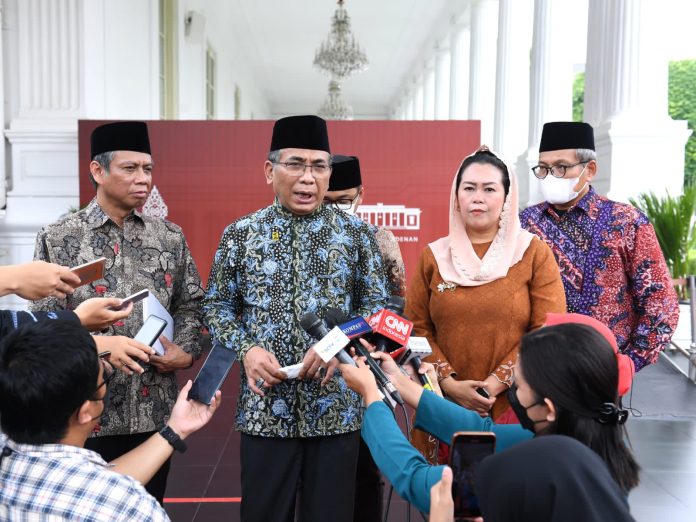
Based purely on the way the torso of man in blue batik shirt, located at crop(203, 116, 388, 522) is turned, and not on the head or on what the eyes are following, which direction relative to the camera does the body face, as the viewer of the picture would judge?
toward the camera

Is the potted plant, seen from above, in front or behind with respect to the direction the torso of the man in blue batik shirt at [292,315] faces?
behind

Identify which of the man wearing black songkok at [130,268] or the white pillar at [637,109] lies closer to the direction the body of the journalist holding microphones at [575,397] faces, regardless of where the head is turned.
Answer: the man wearing black songkok

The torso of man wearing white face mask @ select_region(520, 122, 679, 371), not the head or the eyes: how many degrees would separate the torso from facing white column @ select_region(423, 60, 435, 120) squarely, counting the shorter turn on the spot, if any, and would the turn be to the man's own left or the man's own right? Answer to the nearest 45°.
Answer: approximately 135° to the man's own right

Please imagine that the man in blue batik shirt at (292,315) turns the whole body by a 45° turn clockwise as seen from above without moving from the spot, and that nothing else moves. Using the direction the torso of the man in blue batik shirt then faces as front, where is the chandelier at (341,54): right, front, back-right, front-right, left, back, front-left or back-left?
back-right

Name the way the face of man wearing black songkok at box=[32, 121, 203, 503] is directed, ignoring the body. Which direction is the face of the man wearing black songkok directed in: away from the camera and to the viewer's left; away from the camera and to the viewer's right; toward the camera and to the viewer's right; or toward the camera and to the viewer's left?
toward the camera and to the viewer's right

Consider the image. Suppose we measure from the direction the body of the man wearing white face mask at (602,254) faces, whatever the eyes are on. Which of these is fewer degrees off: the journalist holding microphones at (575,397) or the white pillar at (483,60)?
the journalist holding microphones

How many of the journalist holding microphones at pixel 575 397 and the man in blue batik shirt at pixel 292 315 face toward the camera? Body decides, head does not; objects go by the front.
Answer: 1

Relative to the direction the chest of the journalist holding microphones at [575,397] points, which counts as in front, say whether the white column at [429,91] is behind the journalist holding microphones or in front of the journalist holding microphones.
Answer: in front

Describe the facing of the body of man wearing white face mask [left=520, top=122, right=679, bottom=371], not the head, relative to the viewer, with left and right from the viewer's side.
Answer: facing the viewer and to the left of the viewer

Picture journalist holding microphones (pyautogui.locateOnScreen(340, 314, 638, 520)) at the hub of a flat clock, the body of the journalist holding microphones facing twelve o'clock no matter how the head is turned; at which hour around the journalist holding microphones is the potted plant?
The potted plant is roughly at 2 o'clock from the journalist holding microphones.

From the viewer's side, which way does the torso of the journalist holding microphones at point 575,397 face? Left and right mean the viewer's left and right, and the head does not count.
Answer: facing away from the viewer and to the left of the viewer

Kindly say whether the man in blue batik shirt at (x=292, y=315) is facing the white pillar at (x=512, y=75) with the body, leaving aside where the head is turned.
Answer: no

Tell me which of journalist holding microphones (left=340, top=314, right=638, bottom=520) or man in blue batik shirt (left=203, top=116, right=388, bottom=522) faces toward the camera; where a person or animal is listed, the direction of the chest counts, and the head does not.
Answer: the man in blue batik shirt

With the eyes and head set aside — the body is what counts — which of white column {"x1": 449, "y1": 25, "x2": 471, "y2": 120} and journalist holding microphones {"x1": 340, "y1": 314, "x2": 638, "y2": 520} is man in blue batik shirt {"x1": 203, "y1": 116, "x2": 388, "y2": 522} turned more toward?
the journalist holding microphones

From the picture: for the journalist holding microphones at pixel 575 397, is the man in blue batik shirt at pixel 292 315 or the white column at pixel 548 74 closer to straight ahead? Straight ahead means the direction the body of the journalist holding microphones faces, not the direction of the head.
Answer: the man in blue batik shirt

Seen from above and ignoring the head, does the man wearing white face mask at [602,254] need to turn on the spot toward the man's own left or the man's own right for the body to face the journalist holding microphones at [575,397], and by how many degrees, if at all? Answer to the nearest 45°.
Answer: approximately 45° to the man's own left
